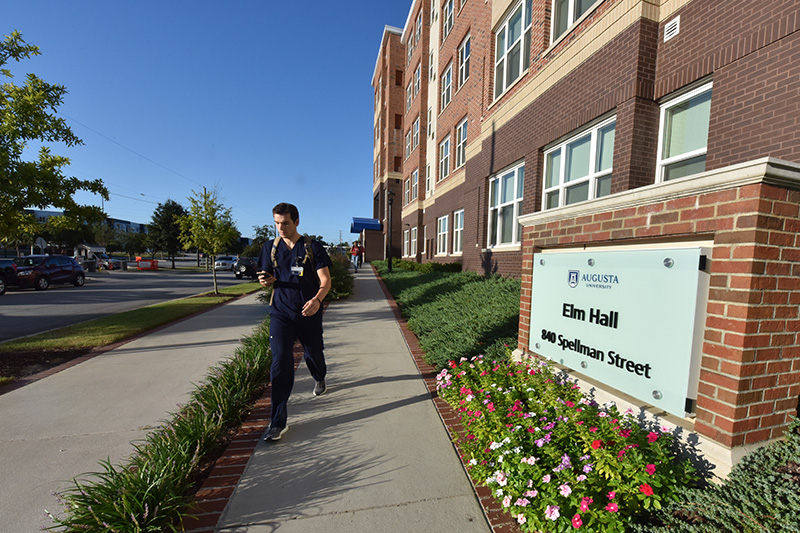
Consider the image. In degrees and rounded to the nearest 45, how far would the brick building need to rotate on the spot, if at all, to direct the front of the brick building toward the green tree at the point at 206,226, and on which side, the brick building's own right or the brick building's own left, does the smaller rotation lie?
approximately 45° to the brick building's own right

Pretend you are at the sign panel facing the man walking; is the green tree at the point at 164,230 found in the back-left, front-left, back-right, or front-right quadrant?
front-right

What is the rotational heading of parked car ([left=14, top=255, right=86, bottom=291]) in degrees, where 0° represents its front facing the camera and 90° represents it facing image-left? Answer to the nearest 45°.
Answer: approximately 45°

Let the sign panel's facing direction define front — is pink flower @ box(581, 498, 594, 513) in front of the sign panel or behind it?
in front

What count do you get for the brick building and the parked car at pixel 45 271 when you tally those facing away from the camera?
0

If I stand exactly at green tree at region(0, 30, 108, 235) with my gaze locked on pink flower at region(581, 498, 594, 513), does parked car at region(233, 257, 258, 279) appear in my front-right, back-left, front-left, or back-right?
back-left

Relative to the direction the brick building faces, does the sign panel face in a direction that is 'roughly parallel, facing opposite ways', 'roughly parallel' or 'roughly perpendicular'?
roughly parallel

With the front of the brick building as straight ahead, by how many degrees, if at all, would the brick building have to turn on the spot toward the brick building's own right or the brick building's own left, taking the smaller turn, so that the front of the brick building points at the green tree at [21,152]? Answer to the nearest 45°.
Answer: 0° — it already faces it

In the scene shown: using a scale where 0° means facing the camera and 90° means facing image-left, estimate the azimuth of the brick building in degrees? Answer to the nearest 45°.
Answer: approximately 45°

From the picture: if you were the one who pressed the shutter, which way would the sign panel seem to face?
facing the viewer and to the left of the viewer

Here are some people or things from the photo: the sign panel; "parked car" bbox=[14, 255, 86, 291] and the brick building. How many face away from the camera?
0

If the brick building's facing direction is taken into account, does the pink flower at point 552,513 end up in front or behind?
in front
